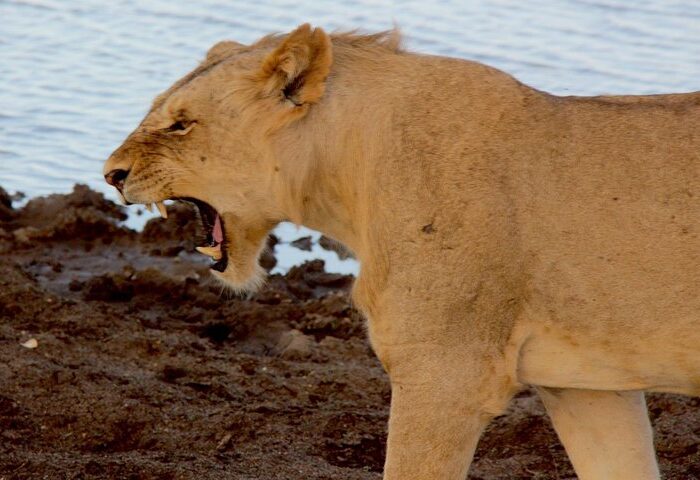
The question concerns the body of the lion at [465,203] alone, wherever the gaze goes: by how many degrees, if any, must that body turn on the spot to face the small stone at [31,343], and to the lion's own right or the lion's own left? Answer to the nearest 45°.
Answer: approximately 45° to the lion's own right

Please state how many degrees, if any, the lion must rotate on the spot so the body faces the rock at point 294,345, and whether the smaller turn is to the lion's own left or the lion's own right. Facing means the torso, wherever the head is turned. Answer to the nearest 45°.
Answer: approximately 90° to the lion's own right

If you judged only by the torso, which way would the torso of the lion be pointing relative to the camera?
to the viewer's left
